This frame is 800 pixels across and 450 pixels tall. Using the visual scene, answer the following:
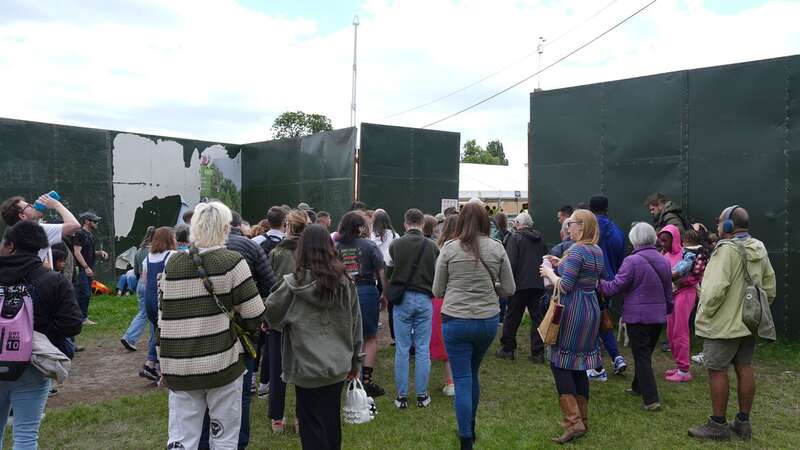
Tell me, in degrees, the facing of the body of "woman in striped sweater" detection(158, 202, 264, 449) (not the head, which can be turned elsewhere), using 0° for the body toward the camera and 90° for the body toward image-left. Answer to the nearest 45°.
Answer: approximately 180°

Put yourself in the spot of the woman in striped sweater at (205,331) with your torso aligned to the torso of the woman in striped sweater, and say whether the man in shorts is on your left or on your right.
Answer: on your right

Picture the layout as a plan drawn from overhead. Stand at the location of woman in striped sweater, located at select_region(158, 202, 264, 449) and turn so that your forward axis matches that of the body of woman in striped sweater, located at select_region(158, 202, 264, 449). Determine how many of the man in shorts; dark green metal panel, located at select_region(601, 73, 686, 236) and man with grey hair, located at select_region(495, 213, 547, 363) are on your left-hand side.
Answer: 0

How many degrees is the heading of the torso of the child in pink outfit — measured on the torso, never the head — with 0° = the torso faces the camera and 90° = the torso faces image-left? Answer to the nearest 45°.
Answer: approximately 90°

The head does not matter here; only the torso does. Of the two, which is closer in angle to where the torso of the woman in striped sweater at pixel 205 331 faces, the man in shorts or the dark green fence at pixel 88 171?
the dark green fence

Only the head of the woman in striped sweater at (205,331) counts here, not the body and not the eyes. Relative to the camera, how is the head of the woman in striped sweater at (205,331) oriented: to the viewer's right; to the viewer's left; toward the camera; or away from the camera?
away from the camera

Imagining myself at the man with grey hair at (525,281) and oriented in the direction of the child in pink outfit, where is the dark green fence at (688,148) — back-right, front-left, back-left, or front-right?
front-left

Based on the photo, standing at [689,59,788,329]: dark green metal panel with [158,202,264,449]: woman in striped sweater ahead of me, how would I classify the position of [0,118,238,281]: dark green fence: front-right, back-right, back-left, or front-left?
front-right

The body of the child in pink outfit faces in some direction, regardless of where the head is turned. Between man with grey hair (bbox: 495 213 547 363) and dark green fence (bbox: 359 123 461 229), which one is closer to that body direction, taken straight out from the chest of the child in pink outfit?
the man with grey hair

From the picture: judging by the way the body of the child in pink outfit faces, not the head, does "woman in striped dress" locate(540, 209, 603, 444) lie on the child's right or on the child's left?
on the child's left

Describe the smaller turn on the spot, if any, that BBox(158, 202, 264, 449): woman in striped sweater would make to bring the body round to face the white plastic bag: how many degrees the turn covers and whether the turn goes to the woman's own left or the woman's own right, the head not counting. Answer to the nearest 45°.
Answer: approximately 45° to the woman's own right

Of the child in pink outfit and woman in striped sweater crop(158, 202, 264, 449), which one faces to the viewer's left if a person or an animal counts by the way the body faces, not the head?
the child in pink outfit
